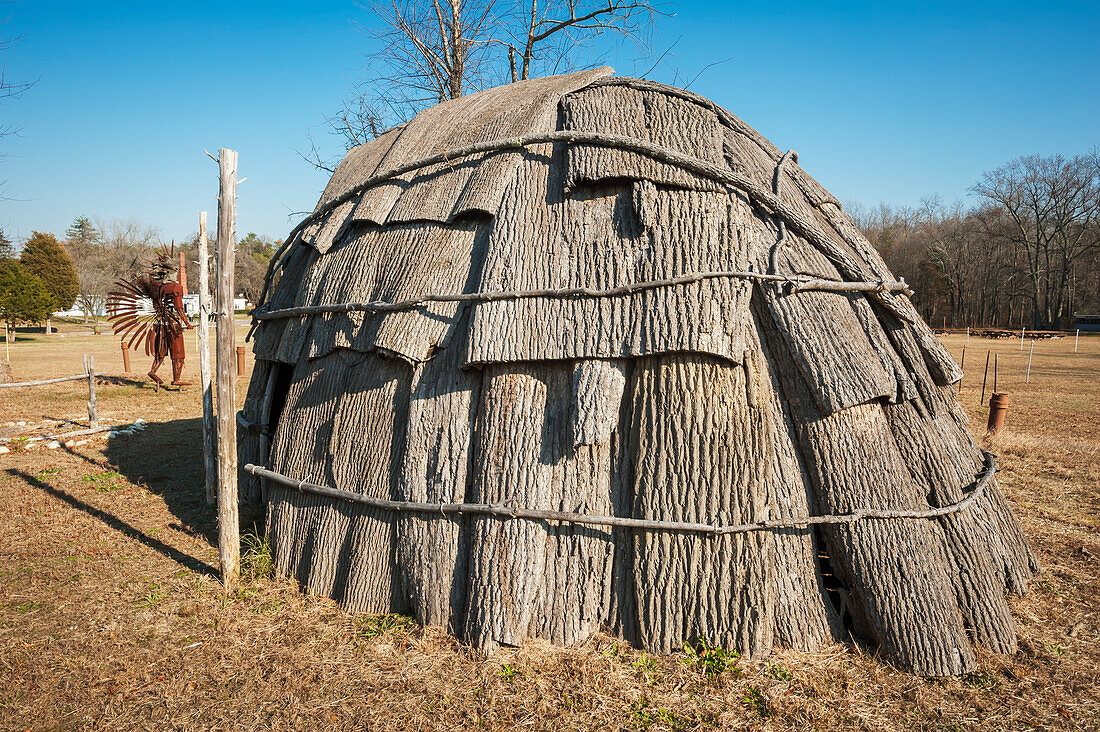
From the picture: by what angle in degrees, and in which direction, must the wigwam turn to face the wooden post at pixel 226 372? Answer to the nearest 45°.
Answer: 0° — it already faces it

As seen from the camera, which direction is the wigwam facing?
to the viewer's left

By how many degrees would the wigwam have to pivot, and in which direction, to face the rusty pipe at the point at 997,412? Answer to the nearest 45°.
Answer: approximately 135° to its right
